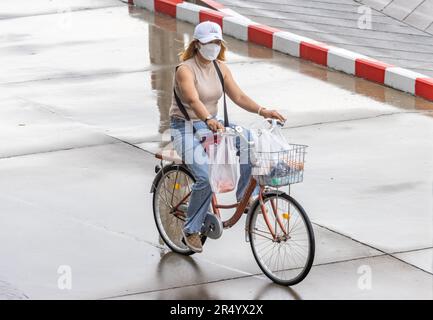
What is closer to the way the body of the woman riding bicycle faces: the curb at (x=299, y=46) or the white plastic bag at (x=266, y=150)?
the white plastic bag

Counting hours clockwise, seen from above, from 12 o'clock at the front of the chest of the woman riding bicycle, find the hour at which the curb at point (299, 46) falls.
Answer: The curb is roughly at 8 o'clock from the woman riding bicycle.

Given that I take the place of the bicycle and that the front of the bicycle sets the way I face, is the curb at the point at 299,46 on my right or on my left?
on my left

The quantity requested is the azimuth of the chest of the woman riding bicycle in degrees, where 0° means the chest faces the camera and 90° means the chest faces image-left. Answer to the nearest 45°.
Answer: approximately 315°
